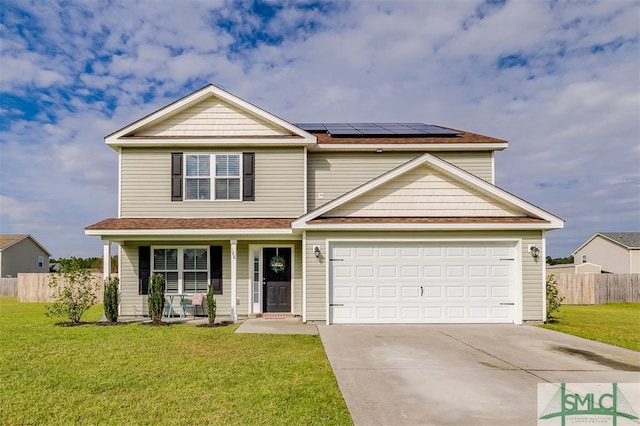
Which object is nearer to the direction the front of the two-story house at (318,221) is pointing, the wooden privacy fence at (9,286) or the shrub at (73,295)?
the shrub

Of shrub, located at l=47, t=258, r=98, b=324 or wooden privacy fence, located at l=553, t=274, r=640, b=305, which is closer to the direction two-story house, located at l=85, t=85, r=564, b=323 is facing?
the shrub

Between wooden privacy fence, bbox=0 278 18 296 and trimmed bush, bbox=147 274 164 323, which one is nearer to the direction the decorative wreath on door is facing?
the trimmed bush

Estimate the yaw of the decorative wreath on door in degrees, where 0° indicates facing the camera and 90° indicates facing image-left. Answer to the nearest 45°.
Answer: approximately 0°

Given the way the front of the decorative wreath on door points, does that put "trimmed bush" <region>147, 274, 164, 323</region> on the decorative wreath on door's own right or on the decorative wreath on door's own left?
on the decorative wreath on door's own right

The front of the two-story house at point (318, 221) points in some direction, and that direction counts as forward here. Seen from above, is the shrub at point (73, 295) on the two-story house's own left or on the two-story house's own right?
on the two-story house's own right

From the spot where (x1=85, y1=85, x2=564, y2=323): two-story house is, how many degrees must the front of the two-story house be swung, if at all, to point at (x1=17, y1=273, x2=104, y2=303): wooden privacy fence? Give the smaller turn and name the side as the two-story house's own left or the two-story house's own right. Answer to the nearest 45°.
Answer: approximately 135° to the two-story house's own right

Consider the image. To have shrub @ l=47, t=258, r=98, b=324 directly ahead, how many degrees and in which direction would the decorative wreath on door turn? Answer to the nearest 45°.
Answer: approximately 90° to its right

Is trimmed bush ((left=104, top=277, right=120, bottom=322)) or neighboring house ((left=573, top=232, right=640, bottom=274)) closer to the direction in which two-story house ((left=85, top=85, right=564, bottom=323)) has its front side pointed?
the trimmed bush

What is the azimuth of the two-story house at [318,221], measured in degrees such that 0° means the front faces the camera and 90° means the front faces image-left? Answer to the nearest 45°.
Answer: approximately 0°
